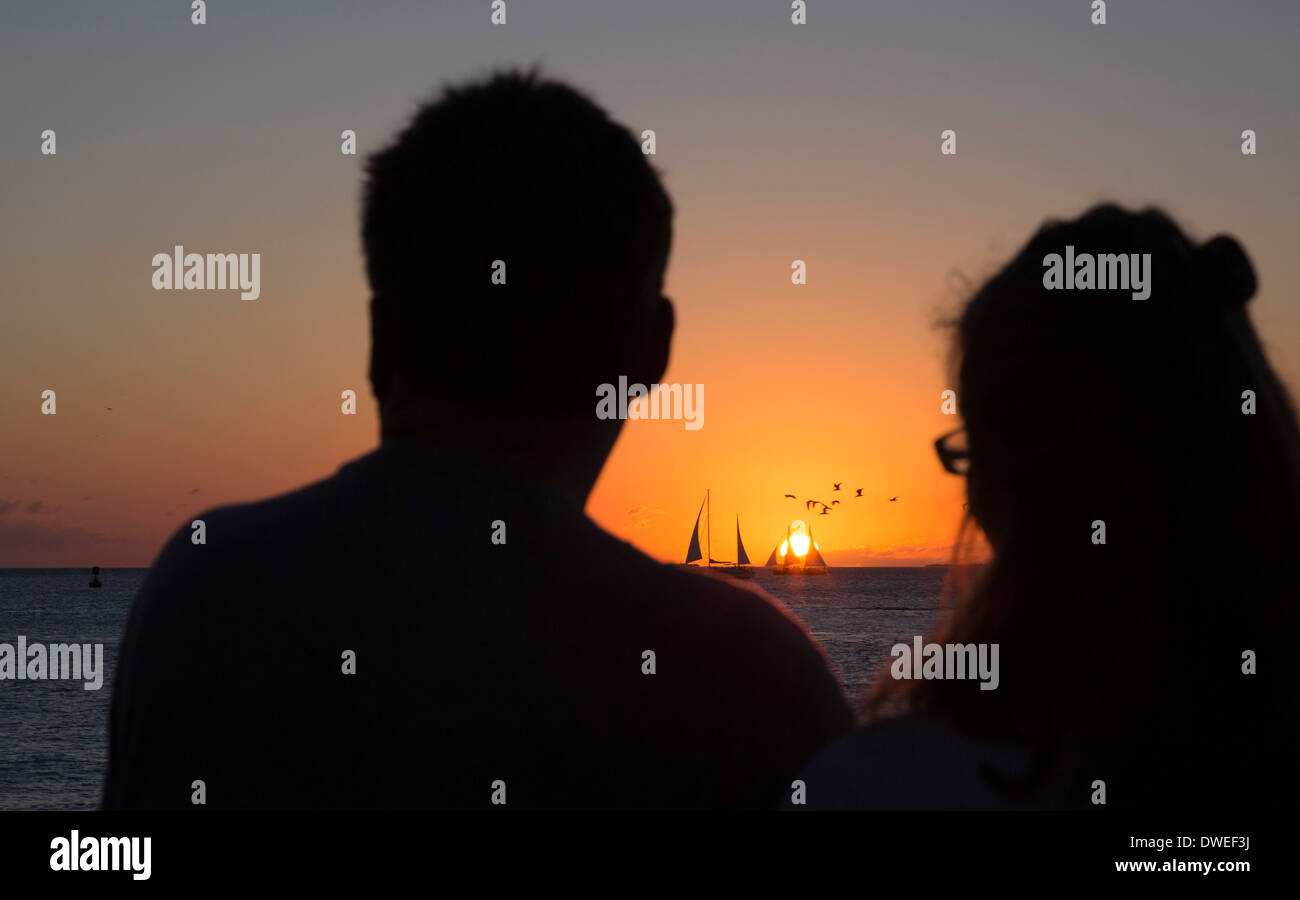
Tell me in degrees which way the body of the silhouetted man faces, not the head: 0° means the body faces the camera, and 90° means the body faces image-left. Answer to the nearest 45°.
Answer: approximately 180°

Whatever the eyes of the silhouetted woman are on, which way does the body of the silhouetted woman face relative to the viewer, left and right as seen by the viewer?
facing away from the viewer and to the left of the viewer

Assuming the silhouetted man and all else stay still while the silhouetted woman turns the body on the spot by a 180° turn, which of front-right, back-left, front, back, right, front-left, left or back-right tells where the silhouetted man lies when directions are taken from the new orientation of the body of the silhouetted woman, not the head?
right
